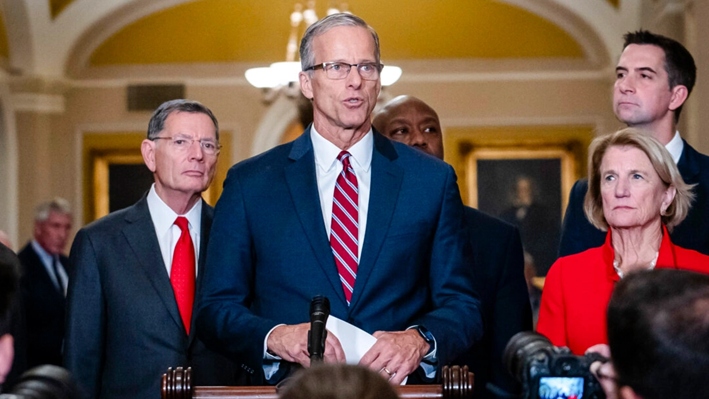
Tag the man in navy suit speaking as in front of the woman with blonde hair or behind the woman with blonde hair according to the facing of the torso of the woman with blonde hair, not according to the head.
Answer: in front

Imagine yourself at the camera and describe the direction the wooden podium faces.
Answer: facing the viewer

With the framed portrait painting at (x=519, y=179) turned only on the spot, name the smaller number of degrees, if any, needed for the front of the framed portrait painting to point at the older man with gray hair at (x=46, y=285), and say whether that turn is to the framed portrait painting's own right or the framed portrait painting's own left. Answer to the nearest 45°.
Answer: approximately 45° to the framed portrait painting's own right

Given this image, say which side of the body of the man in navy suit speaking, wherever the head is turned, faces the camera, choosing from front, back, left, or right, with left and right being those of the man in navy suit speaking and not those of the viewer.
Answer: front

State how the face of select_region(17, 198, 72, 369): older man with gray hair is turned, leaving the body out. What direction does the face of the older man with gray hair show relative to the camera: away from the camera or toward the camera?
toward the camera

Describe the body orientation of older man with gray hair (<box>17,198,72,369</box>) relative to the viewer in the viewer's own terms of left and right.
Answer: facing the viewer and to the right of the viewer

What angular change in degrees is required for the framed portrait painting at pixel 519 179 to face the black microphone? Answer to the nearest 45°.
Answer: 0° — it already faces it

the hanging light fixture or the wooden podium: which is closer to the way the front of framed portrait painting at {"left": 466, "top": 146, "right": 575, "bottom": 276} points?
the wooden podium

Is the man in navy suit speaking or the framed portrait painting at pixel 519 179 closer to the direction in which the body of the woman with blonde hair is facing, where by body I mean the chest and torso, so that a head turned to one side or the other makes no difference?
the man in navy suit speaking

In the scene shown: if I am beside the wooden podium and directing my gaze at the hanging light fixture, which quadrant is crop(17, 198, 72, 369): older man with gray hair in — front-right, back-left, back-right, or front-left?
front-left

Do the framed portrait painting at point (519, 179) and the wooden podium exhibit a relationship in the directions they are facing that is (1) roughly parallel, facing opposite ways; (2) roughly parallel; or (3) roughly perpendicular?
roughly parallel

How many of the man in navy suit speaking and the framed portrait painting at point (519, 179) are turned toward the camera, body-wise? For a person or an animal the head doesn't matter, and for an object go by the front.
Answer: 2

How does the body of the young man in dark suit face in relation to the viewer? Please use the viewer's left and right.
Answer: facing the viewer and to the left of the viewer

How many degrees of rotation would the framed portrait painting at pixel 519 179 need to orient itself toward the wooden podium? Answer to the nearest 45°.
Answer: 0° — it already faces it
